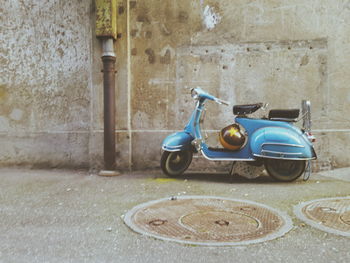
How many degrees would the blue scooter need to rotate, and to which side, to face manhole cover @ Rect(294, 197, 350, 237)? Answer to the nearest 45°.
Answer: approximately 90° to its left

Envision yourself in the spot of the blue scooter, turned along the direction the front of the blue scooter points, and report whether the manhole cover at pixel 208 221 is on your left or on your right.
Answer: on your left

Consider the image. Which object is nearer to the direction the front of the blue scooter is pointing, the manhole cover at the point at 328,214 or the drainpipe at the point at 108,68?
the drainpipe

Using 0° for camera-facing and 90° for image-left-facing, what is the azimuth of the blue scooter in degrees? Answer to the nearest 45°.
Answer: approximately 90°

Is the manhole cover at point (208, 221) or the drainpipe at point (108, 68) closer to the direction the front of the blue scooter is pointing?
the drainpipe

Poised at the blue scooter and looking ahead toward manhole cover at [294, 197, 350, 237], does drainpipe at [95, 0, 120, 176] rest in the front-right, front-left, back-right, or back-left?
back-right

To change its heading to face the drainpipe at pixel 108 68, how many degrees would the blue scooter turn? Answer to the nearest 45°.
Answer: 0° — it already faces it
